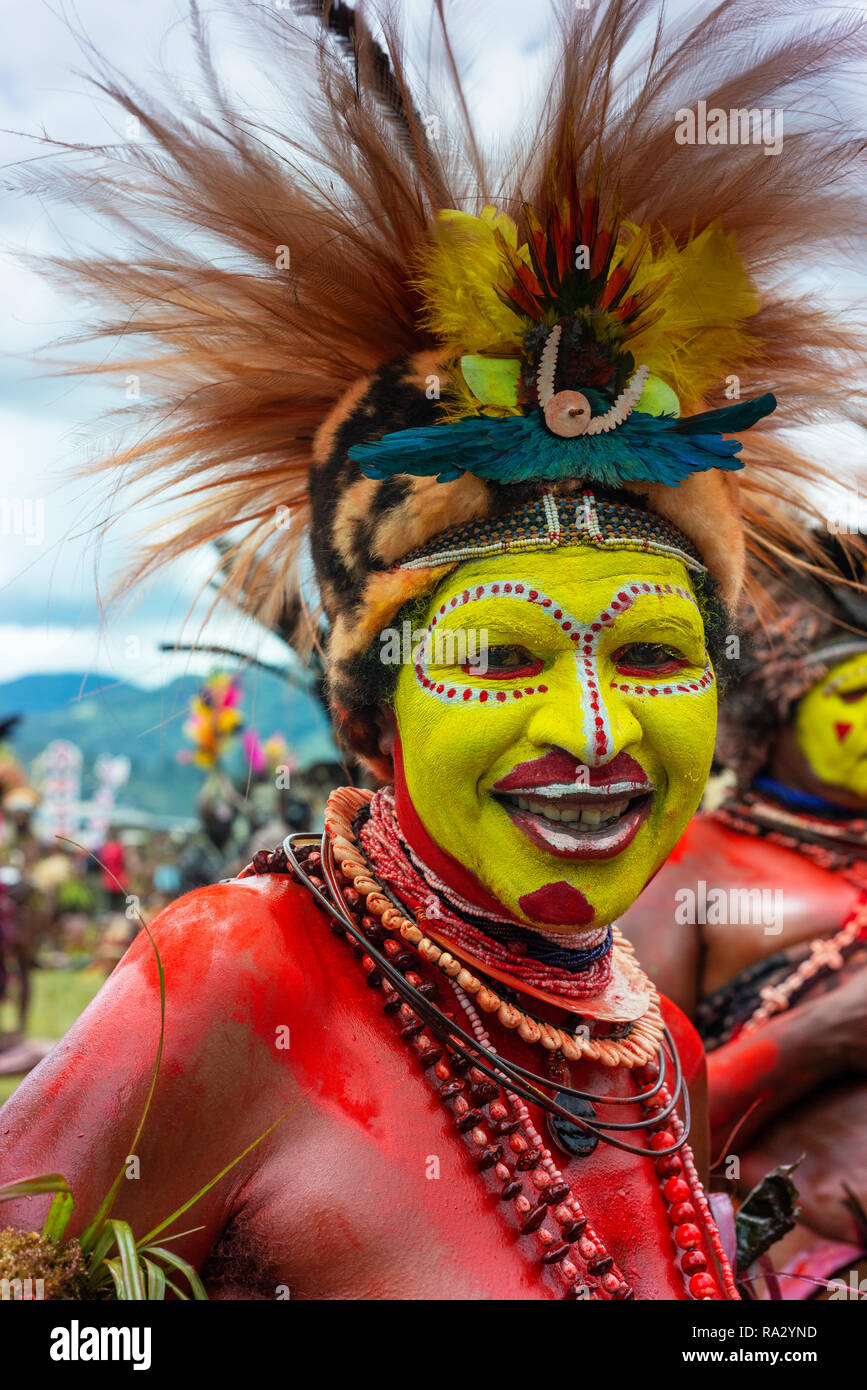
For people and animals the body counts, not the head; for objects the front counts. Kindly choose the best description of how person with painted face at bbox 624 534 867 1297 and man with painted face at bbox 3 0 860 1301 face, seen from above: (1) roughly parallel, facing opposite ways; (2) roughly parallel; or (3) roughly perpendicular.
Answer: roughly parallel

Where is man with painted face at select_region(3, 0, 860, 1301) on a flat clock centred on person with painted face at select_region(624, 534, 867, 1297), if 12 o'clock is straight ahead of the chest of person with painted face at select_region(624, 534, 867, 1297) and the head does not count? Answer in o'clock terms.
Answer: man with painted face at select_region(3, 0, 860, 1301) is roughly at 2 o'clock from person with painted face at select_region(624, 534, 867, 1297).

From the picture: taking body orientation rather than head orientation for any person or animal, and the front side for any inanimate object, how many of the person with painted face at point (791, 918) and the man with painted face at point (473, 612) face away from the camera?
0

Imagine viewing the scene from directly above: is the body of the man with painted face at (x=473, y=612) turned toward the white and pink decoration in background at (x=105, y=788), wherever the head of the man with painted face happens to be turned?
no

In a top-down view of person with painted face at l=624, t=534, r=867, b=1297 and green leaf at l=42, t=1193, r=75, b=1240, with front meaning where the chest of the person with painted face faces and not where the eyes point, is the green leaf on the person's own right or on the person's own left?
on the person's own right

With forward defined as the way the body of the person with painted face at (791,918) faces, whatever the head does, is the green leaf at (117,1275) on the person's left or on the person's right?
on the person's right

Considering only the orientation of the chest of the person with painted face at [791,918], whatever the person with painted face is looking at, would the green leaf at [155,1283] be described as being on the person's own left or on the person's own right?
on the person's own right

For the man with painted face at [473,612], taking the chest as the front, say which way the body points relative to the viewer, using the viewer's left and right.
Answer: facing the viewer and to the right of the viewer

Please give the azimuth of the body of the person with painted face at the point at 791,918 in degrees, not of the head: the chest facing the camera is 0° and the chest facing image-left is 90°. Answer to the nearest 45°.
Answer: approximately 315°

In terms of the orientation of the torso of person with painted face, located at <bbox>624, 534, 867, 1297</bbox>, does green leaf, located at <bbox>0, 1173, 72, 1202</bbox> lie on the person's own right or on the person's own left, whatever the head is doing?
on the person's own right
